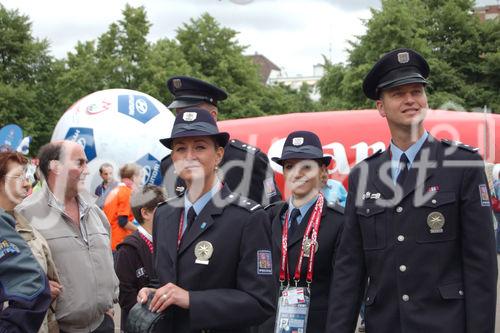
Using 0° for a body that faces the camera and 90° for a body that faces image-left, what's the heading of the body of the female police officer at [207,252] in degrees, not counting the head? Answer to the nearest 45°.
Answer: approximately 45°

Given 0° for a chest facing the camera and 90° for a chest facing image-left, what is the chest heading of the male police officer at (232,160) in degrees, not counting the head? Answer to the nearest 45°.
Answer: approximately 45°

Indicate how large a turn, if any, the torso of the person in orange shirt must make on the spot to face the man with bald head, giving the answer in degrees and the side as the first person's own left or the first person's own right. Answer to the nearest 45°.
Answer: approximately 90° to the first person's own right

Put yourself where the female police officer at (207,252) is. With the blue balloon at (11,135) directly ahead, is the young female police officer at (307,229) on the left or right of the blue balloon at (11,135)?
right

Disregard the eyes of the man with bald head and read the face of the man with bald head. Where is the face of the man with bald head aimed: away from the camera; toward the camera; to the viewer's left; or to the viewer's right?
to the viewer's right

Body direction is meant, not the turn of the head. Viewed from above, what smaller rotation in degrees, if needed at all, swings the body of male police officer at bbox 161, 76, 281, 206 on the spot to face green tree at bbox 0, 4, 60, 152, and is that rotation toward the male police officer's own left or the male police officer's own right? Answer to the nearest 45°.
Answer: approximately 135° to the male police officer's own right

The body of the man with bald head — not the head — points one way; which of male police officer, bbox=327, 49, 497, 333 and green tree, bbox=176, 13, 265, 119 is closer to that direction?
the male police officer

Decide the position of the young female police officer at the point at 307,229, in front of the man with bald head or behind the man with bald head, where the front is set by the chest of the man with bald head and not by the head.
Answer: in front
